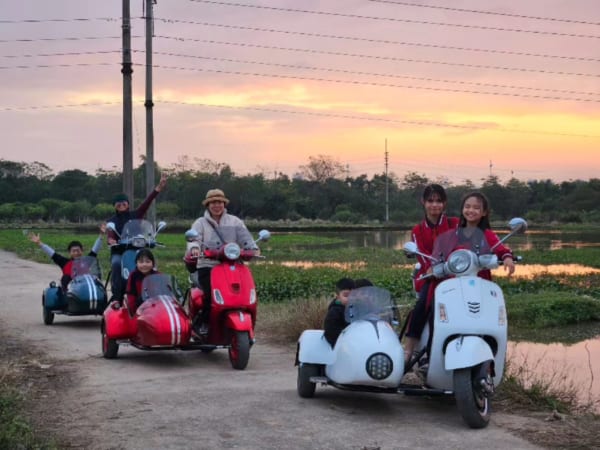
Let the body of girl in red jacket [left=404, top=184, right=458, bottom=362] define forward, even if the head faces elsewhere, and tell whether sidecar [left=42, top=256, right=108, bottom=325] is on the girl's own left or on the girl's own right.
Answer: on the girl's own right

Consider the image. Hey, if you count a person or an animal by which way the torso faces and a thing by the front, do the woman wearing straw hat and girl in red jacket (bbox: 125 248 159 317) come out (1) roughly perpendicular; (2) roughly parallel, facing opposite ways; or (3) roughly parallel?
roughly parallel

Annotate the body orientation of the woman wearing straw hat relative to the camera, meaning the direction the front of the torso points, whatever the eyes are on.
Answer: toward the camera

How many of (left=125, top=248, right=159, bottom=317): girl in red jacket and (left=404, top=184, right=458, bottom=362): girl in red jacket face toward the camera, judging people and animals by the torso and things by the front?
2

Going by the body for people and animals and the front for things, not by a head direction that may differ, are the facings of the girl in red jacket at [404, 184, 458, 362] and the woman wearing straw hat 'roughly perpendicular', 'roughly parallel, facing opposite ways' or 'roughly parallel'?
roughly parallel

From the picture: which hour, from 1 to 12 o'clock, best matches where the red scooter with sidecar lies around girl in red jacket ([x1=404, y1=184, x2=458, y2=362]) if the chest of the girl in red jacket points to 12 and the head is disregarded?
The red scooter with sidecar is roughly at 4 o'clock from the girl in red jacket.

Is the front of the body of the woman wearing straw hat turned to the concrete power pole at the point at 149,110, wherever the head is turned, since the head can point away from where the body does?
no

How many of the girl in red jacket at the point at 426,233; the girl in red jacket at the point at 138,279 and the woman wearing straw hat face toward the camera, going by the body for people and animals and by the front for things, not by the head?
3

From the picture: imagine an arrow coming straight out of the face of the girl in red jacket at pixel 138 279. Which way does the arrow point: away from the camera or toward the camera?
toward the camera

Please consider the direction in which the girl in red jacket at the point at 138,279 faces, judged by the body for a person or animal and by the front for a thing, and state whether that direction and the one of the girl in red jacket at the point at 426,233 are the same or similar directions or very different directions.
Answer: same or similar directions

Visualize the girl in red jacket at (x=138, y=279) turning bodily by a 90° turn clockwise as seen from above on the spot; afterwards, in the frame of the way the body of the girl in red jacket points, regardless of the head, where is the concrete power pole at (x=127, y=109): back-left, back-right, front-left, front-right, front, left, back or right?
right

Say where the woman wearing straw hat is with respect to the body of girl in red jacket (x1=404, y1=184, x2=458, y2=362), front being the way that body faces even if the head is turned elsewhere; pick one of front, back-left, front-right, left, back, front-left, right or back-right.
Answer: back-right

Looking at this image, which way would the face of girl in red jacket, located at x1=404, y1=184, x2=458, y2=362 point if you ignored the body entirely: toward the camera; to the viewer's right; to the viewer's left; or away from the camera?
toward the camera

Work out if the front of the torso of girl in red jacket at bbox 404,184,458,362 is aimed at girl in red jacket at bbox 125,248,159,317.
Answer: no

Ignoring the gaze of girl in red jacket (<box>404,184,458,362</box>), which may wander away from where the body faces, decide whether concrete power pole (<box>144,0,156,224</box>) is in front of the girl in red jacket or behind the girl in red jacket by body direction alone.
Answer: behind

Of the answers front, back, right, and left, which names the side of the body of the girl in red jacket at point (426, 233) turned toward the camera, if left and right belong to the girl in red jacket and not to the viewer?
front
